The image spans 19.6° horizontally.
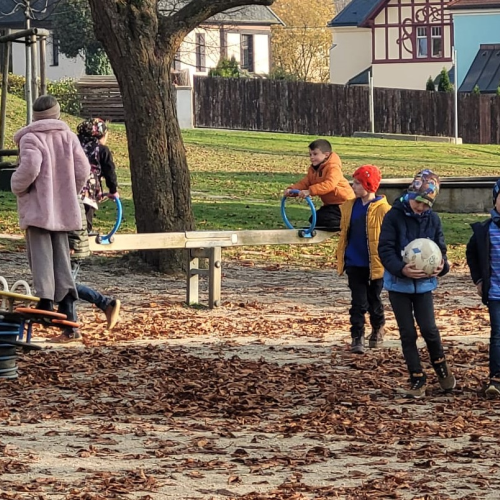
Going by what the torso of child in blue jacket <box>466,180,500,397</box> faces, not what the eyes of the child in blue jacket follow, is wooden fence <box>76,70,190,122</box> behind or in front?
behind

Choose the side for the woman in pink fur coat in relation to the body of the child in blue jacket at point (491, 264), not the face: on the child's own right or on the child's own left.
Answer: on the child's own right

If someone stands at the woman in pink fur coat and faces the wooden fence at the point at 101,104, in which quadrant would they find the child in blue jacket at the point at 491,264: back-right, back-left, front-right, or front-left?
back-right

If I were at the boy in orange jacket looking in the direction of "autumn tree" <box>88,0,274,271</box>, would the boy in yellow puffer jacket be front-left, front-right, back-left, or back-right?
back-left

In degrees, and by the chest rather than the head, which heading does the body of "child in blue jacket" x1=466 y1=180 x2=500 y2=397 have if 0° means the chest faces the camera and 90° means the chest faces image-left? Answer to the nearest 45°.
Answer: approximately 0°

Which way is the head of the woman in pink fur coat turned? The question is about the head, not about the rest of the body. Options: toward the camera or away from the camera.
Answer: away from the camera
